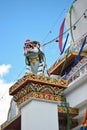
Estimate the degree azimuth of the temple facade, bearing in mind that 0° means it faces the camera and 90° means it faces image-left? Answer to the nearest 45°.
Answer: approximately 45°

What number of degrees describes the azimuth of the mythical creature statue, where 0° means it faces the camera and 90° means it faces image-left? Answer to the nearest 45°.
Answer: approximately 45°
